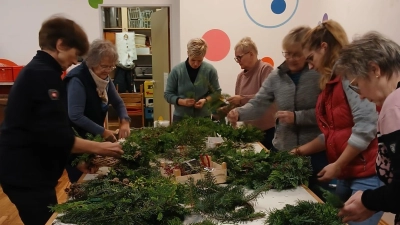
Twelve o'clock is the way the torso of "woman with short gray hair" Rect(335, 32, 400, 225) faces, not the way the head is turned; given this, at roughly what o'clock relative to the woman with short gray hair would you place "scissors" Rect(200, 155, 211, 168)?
The scissors is roughly at 1 o'clock from the woman with short gray hair.

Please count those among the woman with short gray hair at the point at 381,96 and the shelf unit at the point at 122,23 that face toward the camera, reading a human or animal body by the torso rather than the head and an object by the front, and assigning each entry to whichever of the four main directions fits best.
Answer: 1

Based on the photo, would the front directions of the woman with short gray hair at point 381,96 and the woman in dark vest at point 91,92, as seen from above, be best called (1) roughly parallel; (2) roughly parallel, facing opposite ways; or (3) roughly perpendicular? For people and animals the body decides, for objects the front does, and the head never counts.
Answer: roughly parallel, facing opposite ways

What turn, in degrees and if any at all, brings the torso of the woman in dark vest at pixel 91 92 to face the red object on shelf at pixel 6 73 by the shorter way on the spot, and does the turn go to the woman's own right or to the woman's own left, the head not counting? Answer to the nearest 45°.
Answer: approximately 135° to the woman's own left

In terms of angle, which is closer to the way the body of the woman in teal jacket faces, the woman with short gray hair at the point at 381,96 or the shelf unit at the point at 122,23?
the woman with short gray hair

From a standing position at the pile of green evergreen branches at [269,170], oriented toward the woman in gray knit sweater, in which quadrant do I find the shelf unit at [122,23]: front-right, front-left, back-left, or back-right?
front-left

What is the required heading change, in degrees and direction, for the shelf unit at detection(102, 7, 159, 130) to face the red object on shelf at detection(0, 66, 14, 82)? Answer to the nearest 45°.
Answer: approximately 45° to its right

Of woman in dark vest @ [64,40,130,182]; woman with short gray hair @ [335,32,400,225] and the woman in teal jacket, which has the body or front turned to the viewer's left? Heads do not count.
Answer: the woman with short gray hair

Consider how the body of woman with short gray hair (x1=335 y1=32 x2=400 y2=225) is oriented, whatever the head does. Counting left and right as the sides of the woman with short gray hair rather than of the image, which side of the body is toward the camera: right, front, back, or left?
left

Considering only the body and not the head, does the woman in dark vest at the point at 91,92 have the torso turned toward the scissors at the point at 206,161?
yes

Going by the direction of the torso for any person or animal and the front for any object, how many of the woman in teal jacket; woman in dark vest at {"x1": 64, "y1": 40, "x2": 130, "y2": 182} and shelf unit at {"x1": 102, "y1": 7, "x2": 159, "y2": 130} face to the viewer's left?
0

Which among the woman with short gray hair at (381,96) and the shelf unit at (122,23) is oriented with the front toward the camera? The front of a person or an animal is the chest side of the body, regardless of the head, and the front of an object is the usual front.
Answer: the shelf unit

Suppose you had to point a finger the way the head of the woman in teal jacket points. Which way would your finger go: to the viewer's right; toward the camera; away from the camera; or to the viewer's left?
toward the camera

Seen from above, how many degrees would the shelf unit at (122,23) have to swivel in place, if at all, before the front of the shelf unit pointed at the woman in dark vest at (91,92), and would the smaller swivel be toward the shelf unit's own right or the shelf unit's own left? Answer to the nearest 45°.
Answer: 0° — it already faces them

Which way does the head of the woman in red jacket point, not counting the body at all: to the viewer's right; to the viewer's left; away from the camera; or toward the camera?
to the viewer's left

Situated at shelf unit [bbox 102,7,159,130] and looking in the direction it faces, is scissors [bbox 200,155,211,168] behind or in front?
in front

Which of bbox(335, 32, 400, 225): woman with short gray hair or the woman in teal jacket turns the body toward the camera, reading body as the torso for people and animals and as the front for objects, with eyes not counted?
the woman in teal jacket

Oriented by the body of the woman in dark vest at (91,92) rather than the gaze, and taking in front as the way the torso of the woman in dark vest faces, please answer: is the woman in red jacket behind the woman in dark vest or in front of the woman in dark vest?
in front

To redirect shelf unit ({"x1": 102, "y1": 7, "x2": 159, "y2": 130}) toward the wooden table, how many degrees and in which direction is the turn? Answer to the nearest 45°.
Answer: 0° — it already faces it
